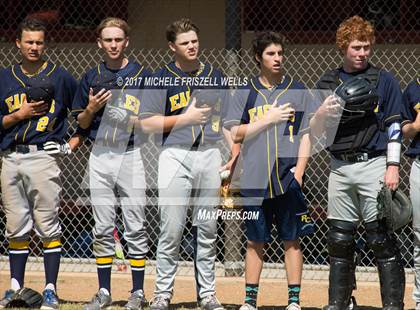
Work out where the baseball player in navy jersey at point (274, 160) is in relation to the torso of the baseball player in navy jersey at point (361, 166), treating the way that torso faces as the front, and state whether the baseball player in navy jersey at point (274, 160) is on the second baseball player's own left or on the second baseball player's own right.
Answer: on the second baseball player's own right

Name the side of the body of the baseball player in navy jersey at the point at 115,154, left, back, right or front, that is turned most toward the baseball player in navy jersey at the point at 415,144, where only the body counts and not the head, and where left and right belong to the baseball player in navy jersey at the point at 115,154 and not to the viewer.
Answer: left

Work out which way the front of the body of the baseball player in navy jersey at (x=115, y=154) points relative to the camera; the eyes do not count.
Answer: toward the camera

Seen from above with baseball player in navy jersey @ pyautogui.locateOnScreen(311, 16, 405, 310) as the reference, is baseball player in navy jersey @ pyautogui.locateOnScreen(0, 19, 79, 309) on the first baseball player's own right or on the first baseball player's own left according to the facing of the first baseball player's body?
on the first baseball player's own right

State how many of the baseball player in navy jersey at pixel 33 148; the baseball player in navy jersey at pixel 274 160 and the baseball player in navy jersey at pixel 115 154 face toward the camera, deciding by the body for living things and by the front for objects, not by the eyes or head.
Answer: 3

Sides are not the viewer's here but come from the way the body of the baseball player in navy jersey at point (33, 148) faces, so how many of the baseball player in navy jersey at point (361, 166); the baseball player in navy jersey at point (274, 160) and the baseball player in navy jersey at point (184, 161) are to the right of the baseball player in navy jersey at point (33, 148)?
0

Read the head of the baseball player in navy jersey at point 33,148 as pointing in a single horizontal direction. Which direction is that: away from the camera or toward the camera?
toward the camera

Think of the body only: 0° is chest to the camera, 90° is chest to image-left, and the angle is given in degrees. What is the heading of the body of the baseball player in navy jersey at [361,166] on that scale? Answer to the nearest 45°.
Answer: approximately 0°

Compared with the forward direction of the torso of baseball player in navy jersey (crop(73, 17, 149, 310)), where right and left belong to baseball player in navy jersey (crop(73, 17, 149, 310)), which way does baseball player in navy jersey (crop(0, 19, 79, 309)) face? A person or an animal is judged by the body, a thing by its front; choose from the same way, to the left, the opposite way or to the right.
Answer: the same way

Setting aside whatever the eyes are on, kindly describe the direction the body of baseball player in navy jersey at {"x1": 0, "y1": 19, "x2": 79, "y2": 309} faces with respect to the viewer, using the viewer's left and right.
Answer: facing the viewer

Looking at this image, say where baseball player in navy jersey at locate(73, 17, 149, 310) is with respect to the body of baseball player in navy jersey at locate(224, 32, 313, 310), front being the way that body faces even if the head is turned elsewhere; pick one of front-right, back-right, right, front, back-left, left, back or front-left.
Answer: right

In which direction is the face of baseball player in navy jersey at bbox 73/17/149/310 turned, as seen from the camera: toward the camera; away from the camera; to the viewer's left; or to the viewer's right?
toward the camera
